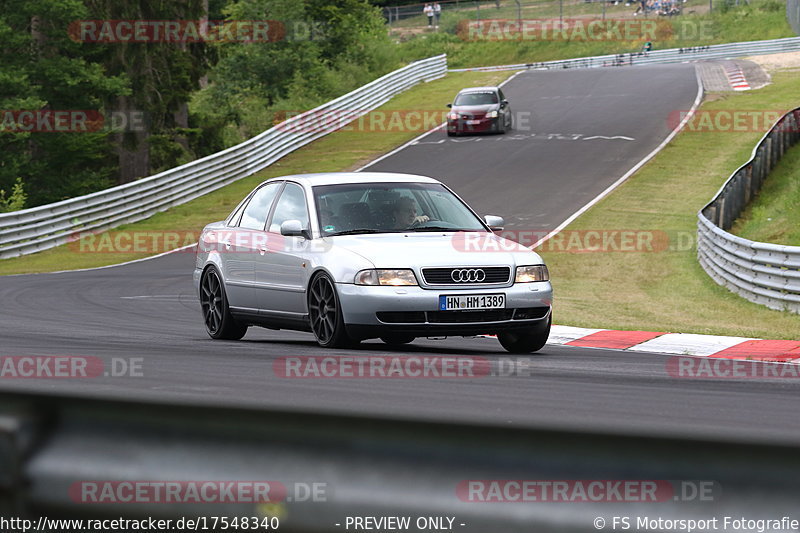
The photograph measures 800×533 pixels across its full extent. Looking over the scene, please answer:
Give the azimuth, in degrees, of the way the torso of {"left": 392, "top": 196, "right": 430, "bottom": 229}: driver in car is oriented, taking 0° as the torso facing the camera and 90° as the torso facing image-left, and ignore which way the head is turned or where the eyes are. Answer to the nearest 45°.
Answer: approximately 315°

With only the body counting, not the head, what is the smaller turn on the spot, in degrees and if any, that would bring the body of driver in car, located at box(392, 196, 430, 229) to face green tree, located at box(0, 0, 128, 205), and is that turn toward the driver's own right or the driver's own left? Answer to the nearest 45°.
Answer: approximately 135° to the driver's own left

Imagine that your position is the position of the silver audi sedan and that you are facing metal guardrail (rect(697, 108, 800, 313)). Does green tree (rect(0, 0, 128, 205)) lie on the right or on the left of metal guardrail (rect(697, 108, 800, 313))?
left

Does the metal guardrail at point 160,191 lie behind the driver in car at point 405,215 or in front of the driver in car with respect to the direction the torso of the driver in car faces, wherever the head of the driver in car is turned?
behind

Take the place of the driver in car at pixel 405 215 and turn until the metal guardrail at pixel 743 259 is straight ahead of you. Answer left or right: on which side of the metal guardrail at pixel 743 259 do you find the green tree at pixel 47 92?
left

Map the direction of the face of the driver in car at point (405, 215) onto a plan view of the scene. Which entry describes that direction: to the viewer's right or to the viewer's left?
to the viewer's right

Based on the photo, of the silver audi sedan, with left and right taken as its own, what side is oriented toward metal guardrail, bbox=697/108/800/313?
left
